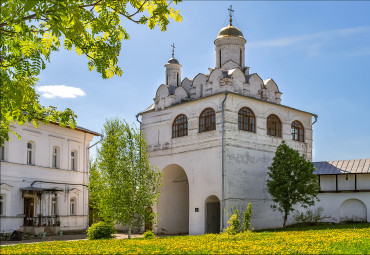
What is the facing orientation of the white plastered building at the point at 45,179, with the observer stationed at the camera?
facing the viewer and to the right of the viewer

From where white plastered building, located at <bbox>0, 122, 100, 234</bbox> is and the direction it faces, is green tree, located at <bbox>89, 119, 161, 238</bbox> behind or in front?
in front

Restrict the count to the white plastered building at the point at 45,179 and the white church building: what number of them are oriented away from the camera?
0

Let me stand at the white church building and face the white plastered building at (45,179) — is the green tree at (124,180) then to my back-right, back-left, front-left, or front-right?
front-left

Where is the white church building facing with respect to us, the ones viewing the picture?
facing the viewer and to the left of the viewer
